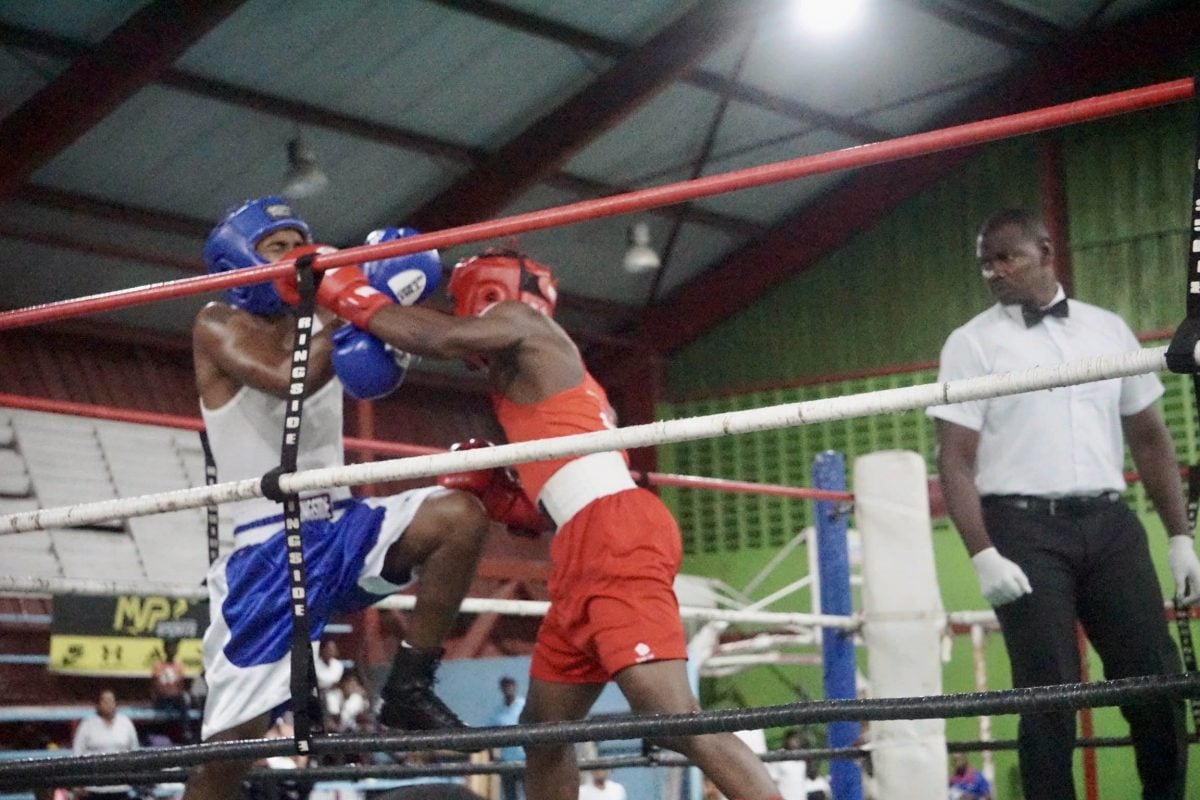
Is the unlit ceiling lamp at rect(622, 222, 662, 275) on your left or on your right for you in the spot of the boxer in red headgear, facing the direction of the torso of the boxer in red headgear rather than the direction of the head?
on your right

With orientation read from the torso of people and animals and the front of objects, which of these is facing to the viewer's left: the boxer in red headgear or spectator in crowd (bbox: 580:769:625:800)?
the boxer in red headgear

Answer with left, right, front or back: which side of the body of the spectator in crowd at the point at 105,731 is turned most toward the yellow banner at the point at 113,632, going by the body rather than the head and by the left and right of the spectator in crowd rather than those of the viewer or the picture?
back

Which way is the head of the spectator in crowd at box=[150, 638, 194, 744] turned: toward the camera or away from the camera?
toward the camera

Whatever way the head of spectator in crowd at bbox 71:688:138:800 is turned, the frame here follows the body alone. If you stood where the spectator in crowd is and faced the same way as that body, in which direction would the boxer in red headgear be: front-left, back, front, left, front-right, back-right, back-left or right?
front

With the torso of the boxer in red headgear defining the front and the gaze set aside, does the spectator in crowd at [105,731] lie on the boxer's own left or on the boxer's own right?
on the boxer's own right

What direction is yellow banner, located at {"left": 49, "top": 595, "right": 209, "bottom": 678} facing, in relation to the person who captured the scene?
facing the viewer

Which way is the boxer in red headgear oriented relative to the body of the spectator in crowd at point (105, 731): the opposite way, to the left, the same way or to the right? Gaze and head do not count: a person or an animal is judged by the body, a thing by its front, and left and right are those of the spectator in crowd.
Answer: to the right

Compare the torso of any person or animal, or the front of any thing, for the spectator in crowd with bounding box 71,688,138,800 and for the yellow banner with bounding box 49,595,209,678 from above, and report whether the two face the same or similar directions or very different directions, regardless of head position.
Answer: same or similar directions

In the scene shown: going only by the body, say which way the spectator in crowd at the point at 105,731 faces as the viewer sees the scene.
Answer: toward the camera

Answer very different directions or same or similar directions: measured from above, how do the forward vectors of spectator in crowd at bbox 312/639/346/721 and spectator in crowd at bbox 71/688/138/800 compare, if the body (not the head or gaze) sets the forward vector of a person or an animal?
same or similar directions

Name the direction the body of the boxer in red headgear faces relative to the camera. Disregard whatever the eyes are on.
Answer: to the viewer's left

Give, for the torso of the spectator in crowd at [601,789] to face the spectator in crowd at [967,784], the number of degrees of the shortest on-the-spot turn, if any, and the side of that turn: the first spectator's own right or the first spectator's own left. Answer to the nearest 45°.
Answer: approximately 135° to the first spectator's own left

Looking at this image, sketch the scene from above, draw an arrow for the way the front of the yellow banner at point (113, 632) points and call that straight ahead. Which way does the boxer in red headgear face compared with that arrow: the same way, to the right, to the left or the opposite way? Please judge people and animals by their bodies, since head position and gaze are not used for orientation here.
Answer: to the right

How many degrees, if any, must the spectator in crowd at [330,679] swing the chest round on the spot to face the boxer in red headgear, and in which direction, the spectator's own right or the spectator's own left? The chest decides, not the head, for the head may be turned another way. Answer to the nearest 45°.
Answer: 0° — they already face them
